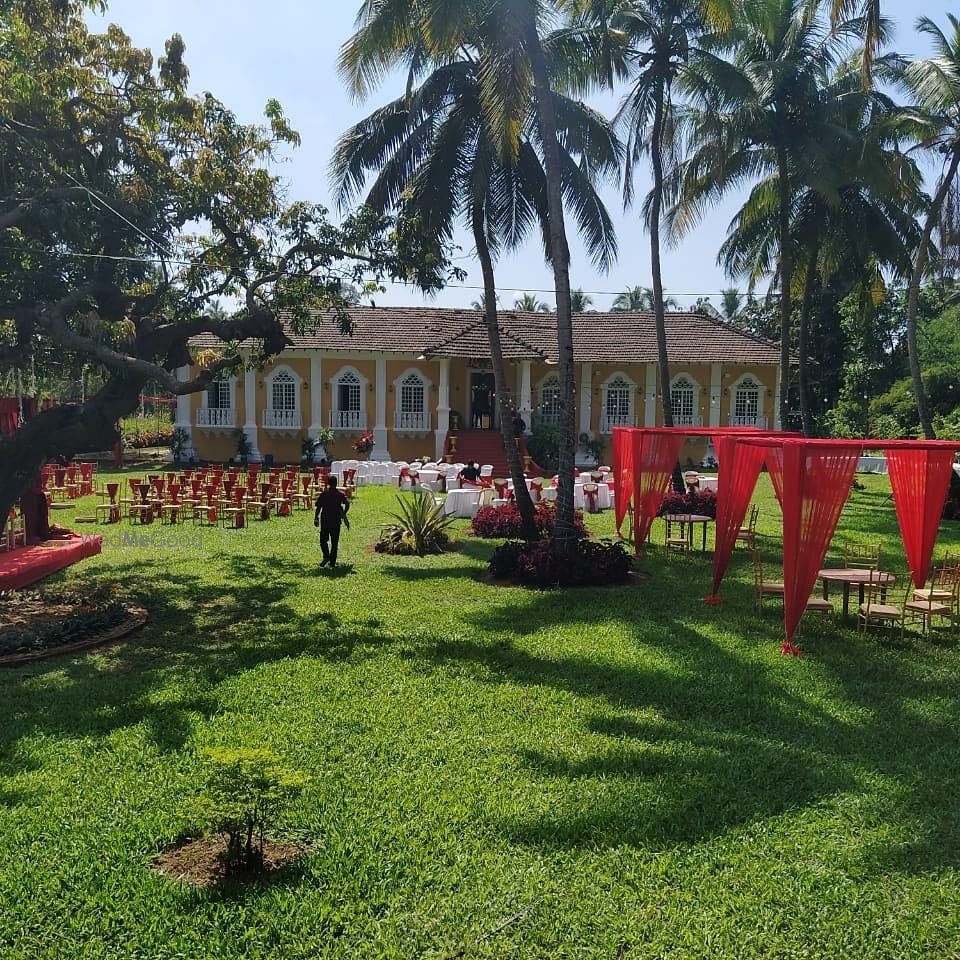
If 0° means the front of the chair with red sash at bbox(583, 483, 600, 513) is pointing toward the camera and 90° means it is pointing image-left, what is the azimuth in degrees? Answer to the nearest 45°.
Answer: approximately 180°

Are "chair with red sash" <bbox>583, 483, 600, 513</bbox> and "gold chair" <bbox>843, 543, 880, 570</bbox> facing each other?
no

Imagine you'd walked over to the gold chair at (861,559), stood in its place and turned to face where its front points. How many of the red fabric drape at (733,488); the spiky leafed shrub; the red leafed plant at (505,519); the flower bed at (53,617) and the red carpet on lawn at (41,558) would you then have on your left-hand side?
0

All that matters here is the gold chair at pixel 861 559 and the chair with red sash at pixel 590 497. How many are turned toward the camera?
1

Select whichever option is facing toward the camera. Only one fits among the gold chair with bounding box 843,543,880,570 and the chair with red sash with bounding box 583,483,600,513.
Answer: the gold chair

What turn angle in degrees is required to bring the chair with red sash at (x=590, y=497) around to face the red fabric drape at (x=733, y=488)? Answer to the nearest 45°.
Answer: approximately 180°

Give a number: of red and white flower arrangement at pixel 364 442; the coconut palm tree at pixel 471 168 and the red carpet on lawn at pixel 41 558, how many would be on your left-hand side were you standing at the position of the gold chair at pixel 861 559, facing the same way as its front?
0

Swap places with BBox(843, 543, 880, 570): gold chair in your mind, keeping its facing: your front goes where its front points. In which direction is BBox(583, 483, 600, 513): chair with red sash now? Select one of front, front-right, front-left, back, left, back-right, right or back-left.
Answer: back-right

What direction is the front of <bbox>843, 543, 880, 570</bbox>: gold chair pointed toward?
toward the camera

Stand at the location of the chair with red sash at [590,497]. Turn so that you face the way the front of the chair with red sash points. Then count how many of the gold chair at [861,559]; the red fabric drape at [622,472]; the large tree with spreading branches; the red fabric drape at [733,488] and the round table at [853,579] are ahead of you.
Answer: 0

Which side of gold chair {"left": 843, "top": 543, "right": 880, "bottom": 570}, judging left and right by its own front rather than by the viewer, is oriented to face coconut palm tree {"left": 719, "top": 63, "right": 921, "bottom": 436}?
back

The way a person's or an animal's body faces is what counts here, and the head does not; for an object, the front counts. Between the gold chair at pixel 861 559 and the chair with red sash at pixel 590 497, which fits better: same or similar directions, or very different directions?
very different directions

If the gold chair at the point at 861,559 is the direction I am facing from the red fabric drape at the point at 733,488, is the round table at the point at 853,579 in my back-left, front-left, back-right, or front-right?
front-right

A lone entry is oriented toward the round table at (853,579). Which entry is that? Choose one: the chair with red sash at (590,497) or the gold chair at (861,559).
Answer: the gold chair

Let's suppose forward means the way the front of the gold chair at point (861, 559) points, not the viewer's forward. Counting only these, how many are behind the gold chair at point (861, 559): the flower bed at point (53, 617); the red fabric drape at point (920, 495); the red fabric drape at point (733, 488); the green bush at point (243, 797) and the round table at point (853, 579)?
0

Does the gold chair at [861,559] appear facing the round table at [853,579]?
yes

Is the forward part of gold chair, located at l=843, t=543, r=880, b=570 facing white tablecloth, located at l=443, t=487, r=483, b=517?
no
